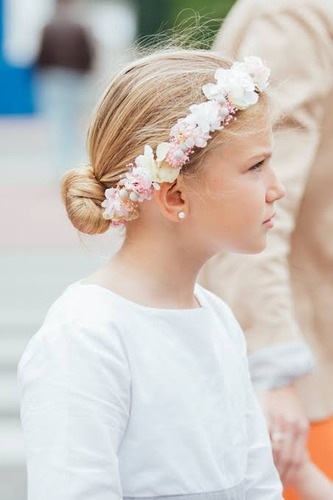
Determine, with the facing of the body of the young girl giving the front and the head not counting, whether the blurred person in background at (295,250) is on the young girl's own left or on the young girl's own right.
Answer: on the young girl's own left

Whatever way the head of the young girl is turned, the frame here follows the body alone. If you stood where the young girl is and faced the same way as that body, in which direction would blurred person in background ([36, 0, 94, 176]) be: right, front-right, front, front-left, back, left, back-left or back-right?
back-left

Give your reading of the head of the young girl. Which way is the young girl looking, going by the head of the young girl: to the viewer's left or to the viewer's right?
to the viewer's right

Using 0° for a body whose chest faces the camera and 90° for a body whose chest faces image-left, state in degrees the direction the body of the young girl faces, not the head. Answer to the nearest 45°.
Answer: approximately 315°
